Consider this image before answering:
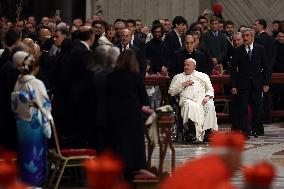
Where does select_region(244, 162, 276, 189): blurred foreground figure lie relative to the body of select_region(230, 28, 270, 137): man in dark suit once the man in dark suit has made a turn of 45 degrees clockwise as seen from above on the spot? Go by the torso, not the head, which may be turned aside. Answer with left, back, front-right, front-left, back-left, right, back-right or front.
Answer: front-left

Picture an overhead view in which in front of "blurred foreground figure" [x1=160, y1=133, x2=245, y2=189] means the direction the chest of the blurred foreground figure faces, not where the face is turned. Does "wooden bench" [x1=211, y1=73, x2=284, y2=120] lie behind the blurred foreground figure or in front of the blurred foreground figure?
in front

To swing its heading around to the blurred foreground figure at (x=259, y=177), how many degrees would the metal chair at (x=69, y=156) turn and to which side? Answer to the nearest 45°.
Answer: approximately 90° to its right

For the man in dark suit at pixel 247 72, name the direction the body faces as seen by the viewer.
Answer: toward the camera

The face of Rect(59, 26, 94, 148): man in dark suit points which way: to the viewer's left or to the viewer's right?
to the viewer's right

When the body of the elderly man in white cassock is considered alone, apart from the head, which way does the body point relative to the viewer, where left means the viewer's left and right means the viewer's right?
facing the viewer

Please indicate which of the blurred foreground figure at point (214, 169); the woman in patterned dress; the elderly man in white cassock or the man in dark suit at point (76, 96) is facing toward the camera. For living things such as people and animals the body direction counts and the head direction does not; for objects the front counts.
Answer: the elderly man in white cassock

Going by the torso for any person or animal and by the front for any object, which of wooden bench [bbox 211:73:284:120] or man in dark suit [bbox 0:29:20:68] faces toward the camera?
the wooden bench

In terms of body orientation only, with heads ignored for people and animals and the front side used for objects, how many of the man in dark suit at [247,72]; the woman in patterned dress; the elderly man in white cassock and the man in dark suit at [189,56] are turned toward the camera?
3

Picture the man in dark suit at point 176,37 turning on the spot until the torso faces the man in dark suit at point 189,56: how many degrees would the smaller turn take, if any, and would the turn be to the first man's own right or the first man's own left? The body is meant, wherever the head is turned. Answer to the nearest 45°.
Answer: approximately 45° to the first man's own right

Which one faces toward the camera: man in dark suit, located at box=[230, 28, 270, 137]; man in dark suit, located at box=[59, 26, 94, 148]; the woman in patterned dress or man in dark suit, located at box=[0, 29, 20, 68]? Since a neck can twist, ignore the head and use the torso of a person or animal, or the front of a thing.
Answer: man in dark suit, located at box=[230, 28, 270, 137]

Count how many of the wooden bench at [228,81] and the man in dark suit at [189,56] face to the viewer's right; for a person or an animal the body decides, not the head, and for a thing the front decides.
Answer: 0

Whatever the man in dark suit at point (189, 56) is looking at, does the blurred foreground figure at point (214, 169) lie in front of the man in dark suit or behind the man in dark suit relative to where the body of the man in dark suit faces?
in front

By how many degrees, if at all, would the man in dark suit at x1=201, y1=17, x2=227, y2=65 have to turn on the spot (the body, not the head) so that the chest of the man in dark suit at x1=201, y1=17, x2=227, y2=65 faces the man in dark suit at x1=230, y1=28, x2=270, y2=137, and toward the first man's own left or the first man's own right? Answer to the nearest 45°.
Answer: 0° — they already face them

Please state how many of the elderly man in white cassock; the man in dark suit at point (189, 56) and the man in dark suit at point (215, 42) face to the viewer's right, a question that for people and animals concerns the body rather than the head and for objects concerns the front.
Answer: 0

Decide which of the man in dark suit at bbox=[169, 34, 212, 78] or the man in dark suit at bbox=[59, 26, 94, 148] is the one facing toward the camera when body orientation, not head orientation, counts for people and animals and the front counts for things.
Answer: the man in dark suit at bbox=[169, 34, 212, 78]
